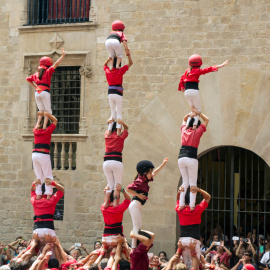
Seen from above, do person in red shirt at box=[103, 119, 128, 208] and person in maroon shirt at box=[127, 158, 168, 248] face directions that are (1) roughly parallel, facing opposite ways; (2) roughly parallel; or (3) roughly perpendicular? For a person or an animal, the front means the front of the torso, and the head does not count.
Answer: roughly perpendicular

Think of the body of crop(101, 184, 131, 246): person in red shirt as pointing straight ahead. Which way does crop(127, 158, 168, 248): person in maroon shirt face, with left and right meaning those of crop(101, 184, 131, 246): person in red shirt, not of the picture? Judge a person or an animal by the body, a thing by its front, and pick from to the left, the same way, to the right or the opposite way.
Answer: to the right

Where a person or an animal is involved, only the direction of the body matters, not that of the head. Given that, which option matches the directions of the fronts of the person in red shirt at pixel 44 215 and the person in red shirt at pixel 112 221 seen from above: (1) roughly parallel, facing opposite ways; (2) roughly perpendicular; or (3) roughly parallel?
roughly parallel
